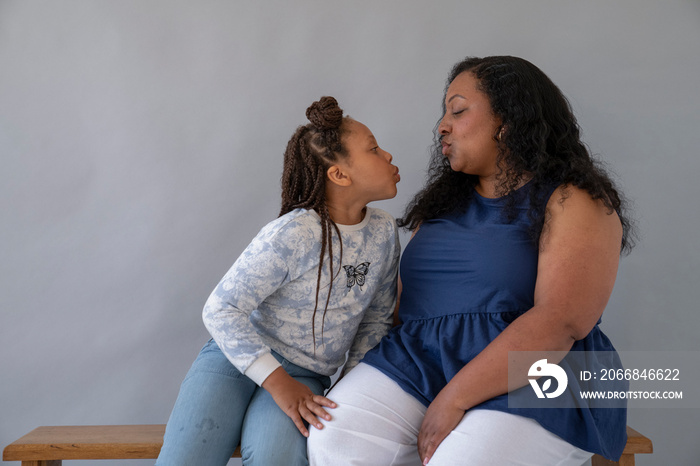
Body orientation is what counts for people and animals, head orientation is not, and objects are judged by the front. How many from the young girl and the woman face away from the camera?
0

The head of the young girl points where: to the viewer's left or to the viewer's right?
to the viewer's right

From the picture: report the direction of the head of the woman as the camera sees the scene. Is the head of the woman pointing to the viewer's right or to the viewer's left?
to the viewer's left

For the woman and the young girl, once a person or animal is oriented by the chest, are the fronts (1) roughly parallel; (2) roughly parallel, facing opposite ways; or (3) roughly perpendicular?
roughly perpendicular

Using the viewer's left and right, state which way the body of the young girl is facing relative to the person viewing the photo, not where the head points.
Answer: facing the viewer and to the right of the viewer
